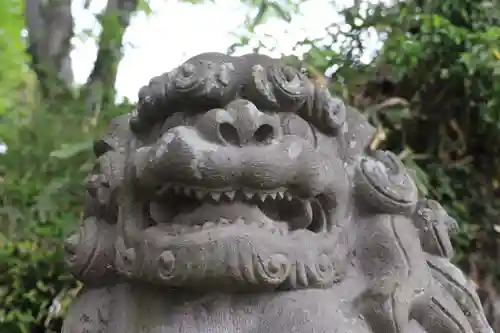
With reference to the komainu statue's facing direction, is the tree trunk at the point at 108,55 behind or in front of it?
behind

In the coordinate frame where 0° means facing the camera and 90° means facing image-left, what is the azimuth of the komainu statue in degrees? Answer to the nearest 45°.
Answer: approximately 0°

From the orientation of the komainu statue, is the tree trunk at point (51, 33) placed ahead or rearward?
rearward
